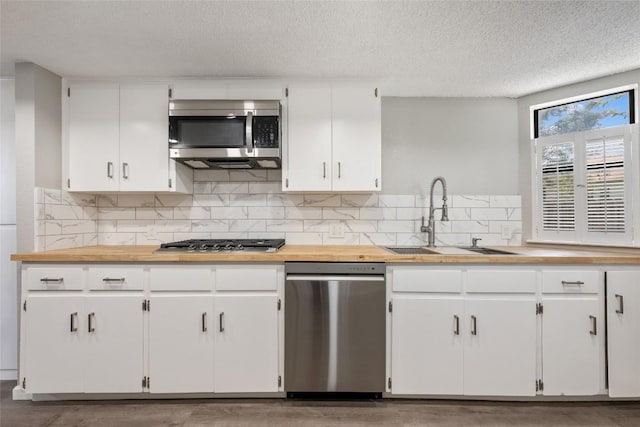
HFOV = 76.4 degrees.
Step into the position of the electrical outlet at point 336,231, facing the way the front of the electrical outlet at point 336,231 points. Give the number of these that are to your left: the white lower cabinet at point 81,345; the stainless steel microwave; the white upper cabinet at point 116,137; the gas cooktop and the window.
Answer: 1

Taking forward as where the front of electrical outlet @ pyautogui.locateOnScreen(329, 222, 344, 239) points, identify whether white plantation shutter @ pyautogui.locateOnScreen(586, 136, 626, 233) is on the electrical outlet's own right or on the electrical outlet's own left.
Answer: on the electrical outlet's own left

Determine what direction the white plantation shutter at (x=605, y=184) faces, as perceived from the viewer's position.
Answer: facing the viewer and to the left of the viewer

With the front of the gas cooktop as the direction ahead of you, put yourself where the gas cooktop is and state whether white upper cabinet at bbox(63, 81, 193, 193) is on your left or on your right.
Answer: on your right

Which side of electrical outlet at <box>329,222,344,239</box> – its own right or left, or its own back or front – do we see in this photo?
front

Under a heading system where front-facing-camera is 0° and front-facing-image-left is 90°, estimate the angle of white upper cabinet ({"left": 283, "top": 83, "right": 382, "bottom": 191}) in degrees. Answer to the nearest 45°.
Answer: approximately 0°

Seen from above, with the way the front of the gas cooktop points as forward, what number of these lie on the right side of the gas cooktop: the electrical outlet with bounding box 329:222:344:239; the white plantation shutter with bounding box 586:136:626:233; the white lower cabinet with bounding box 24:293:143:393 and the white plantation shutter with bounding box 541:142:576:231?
1

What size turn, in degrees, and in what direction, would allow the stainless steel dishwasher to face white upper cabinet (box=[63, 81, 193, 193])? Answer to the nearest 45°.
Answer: approximately 90° to its right

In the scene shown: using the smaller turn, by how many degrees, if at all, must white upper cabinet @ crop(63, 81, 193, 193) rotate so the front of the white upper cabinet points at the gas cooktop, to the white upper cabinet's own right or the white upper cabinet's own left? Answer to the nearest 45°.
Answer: approximately 45° to the white upper cabinet's own left

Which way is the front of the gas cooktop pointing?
toward the camera
